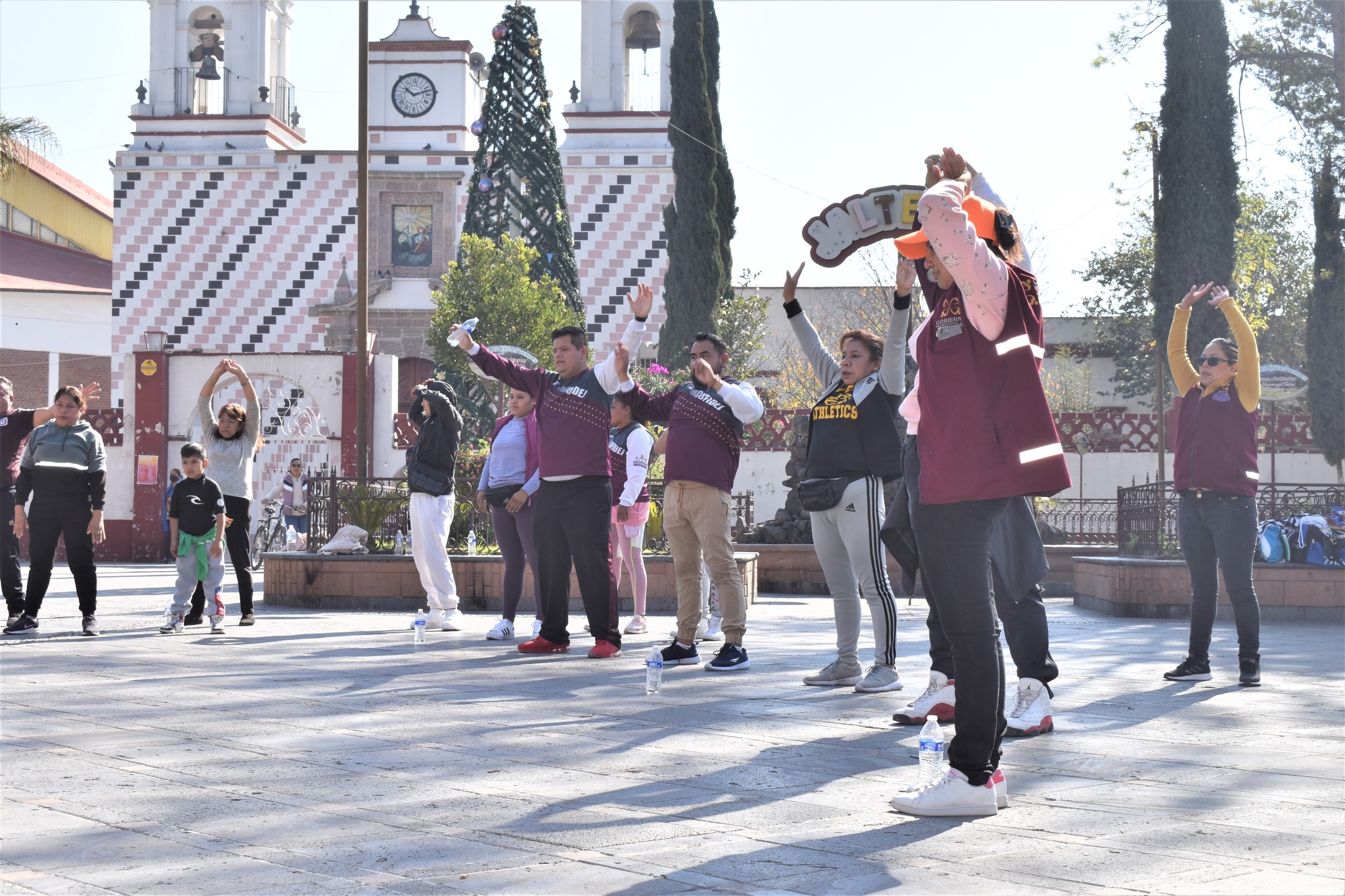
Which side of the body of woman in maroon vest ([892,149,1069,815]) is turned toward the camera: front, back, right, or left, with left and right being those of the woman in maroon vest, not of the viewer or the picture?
left

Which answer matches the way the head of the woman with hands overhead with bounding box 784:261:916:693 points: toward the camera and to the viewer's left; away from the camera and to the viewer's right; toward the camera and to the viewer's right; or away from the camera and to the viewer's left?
toward the camera and to the viewer's left

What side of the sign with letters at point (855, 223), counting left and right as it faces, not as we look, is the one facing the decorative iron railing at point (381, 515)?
right

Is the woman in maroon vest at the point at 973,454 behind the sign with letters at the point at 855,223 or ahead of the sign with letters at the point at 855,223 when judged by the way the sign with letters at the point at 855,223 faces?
ahead

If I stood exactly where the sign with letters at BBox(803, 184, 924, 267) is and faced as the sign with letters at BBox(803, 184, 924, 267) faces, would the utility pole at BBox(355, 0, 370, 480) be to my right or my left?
on my right

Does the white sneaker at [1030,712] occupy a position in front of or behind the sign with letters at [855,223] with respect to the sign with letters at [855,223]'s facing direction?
in front

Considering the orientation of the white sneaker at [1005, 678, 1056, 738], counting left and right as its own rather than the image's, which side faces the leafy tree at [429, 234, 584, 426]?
right

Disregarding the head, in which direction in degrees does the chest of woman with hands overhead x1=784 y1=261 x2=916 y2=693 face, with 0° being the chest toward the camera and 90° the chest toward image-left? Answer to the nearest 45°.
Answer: approximately 45°

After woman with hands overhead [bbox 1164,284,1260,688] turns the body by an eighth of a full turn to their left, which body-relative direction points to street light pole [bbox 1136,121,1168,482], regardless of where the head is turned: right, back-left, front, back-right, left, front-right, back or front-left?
back

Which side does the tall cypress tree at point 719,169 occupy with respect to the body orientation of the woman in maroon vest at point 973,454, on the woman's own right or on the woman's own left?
on the woman's own right

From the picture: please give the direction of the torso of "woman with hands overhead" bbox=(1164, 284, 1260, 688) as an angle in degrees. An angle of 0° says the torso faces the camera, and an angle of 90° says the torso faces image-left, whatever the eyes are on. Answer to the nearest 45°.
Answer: approximately 45°

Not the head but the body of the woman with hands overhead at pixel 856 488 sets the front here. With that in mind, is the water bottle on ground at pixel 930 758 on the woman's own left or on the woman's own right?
on the woman's own left

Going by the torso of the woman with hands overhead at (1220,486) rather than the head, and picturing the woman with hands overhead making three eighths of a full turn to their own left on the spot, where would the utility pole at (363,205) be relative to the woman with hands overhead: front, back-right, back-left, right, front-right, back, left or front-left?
back-left

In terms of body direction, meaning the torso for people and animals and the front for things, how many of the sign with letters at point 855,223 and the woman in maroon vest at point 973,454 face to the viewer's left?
1

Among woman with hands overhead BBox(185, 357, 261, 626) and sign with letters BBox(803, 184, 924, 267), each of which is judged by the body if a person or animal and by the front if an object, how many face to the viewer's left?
0

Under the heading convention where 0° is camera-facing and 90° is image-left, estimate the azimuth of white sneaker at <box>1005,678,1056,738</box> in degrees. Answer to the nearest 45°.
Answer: approximately 45°

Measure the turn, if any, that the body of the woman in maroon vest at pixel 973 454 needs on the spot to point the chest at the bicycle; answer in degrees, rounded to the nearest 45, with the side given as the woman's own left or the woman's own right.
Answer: approximately 45° to the woman's own right
